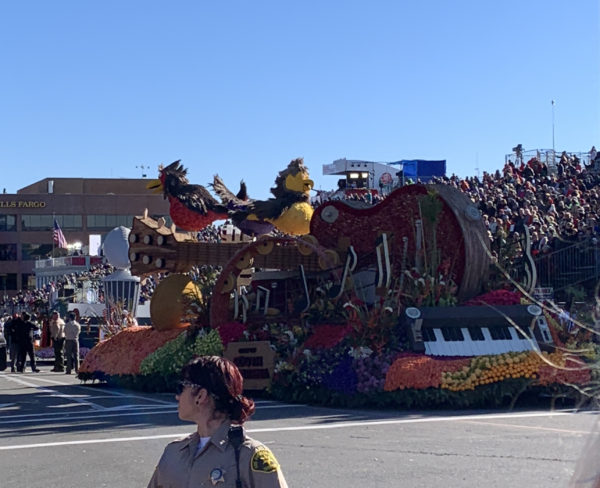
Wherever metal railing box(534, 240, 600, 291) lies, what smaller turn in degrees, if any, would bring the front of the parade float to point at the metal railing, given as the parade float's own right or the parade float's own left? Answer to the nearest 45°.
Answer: approximately 135° to the parade float's own right

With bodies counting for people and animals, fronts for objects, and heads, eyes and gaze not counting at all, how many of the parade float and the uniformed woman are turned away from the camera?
0

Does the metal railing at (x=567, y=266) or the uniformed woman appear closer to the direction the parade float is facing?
the uniformed woman

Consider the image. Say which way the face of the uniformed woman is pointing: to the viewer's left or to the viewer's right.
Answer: to the viewer's left

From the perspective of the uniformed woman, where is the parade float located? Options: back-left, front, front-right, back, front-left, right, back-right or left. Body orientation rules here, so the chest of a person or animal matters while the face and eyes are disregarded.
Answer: back-right

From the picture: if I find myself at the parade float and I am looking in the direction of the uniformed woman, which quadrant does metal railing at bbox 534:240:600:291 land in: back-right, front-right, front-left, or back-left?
back-left

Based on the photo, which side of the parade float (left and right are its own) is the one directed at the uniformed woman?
left

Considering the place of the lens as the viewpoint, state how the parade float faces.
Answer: facing to the left of the viewer

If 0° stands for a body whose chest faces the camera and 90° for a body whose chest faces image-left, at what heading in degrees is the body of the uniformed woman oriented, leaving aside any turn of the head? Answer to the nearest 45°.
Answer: approximately 45°

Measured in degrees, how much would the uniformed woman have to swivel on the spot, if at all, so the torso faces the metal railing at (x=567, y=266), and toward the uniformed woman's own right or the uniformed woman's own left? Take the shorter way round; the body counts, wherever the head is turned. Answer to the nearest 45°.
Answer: approximately 180°
